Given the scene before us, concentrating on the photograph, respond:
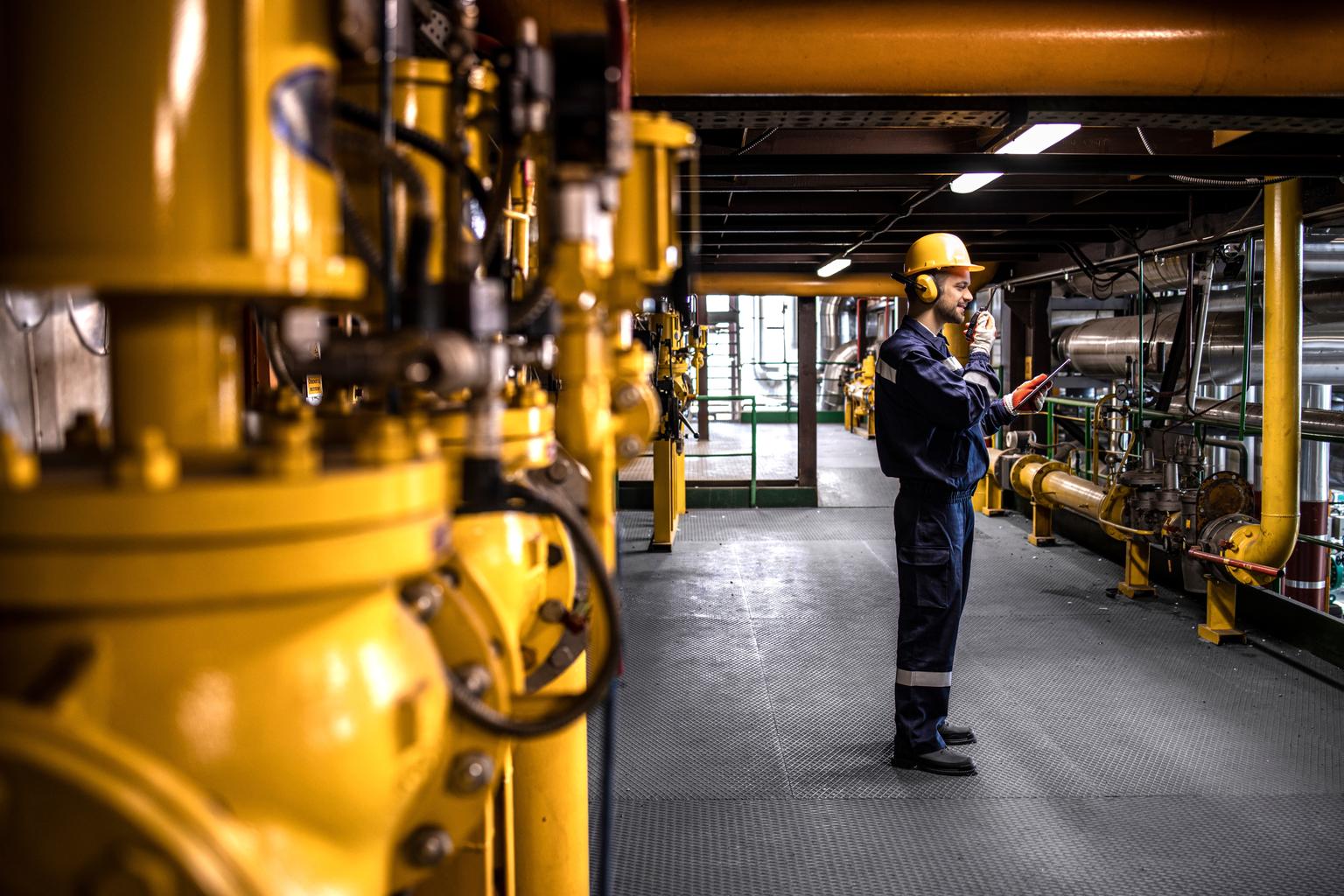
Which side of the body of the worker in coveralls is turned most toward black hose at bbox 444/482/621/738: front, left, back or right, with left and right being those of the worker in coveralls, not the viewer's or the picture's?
right

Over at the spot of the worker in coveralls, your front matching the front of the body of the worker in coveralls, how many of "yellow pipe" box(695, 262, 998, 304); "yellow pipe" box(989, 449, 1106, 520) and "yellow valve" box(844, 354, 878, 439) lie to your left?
3

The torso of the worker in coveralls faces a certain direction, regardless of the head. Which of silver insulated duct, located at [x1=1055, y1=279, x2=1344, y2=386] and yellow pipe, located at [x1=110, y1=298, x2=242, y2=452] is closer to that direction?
the silver insulated duct

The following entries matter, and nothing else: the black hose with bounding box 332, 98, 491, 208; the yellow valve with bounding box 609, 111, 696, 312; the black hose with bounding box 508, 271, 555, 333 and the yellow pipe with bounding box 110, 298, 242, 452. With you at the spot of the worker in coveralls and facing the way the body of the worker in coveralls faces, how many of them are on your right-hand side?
4

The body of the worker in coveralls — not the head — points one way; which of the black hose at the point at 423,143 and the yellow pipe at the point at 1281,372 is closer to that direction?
the yellow pipe

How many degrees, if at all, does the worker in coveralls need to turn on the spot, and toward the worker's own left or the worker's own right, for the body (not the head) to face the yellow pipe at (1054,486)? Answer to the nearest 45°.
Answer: approximately 90° to the worker's own left

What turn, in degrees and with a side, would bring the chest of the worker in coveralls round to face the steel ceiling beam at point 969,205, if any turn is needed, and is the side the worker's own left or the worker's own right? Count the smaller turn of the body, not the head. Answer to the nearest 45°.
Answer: approximately 90° to the worker's own left

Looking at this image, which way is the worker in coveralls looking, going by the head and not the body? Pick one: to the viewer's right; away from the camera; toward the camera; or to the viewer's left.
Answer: to the viewer's right

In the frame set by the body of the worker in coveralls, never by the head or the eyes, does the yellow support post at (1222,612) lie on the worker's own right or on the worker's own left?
on the worker's own left

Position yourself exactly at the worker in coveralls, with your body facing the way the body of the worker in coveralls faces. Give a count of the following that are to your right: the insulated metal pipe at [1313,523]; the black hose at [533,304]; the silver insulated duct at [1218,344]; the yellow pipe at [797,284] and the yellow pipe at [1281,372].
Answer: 1

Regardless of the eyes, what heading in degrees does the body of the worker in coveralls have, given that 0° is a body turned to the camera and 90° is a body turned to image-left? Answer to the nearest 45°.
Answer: approximately 270°

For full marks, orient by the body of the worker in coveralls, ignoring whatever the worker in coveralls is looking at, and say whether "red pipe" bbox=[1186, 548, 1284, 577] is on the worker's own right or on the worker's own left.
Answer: on the worker's own left

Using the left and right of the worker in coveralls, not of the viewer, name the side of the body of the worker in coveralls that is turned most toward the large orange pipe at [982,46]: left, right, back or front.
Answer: right

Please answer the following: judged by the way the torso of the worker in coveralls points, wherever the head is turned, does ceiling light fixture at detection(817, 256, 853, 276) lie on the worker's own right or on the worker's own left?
on the worker's own left

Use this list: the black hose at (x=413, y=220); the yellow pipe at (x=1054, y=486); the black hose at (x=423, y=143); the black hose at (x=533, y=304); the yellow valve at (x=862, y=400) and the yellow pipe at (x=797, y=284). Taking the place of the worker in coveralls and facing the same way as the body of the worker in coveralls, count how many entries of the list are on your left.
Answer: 3

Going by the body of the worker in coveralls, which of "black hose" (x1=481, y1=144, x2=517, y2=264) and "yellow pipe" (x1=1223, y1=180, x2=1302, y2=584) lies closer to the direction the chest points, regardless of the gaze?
the yellow pipe
